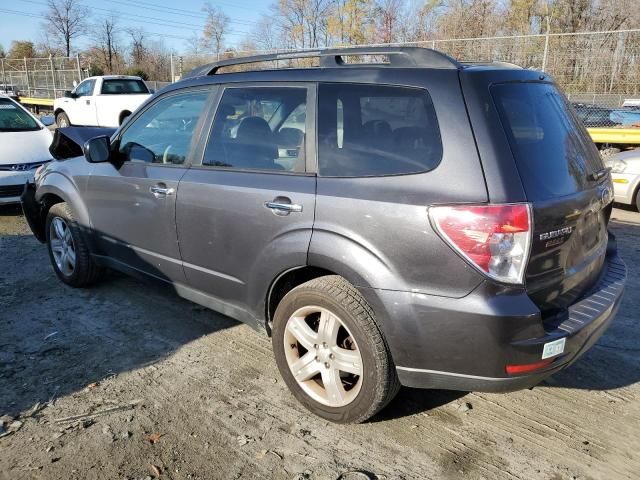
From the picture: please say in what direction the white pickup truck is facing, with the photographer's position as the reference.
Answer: facing away from the viewer and to the left of the viewer

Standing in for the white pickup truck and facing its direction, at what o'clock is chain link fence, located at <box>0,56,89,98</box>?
The chain link fence is roughly at 1 o'clock from the white pickup truck.

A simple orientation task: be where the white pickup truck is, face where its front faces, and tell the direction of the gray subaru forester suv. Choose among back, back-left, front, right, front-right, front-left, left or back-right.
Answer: back-left

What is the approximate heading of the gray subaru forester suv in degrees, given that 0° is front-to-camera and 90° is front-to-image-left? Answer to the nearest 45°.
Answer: approximately 135°

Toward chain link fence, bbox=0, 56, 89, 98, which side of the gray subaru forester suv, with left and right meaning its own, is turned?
front

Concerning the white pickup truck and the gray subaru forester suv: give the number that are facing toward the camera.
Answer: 0

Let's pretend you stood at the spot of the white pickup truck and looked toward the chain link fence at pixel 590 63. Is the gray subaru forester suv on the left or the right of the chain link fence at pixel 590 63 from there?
right

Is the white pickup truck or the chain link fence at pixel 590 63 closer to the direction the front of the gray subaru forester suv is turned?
the white pickup truck

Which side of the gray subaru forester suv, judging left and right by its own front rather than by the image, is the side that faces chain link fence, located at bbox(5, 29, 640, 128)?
right

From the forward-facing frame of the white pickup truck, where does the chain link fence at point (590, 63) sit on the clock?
The chain link fence is roughly at 6 o'clock from the white pickup truck.
